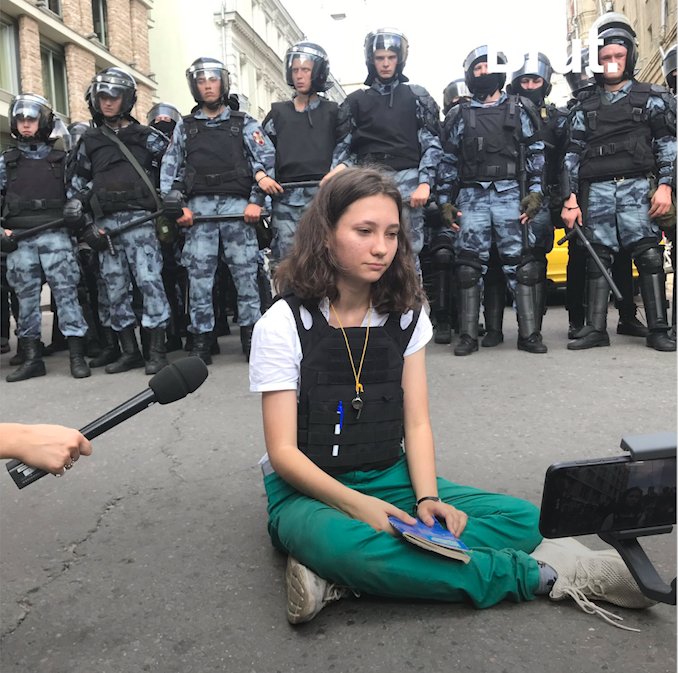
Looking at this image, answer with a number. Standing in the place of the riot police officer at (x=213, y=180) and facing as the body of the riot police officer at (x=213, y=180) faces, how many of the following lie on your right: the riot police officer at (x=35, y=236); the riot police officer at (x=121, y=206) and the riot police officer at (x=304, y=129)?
2

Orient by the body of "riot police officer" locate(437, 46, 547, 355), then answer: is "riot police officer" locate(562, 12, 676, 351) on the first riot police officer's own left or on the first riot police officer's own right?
on the first riot police officer's own left

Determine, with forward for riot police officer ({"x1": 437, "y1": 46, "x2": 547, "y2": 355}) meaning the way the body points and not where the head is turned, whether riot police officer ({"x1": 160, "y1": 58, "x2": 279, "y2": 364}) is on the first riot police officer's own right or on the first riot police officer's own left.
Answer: on the first riot police officer's own right

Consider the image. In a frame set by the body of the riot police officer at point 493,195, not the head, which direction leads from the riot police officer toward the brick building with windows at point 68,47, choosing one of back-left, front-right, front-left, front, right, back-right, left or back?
back-right

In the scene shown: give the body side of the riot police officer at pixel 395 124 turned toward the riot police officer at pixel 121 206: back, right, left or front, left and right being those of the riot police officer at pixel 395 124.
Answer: right

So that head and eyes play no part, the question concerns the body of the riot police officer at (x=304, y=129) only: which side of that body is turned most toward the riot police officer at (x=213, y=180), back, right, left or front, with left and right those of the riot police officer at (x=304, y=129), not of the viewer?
right

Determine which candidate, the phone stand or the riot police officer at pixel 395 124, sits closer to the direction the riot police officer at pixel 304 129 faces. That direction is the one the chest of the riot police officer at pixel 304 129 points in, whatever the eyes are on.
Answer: the phone stand

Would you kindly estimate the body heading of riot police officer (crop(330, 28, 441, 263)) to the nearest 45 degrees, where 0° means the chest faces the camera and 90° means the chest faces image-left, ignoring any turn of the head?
approximately 0°

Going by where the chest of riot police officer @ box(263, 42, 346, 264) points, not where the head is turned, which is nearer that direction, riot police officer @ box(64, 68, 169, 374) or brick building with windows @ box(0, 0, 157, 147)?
the riot police officer

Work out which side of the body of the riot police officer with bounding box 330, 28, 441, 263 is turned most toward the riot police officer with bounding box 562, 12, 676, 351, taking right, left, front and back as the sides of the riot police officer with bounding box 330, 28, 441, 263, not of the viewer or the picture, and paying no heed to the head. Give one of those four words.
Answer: left
